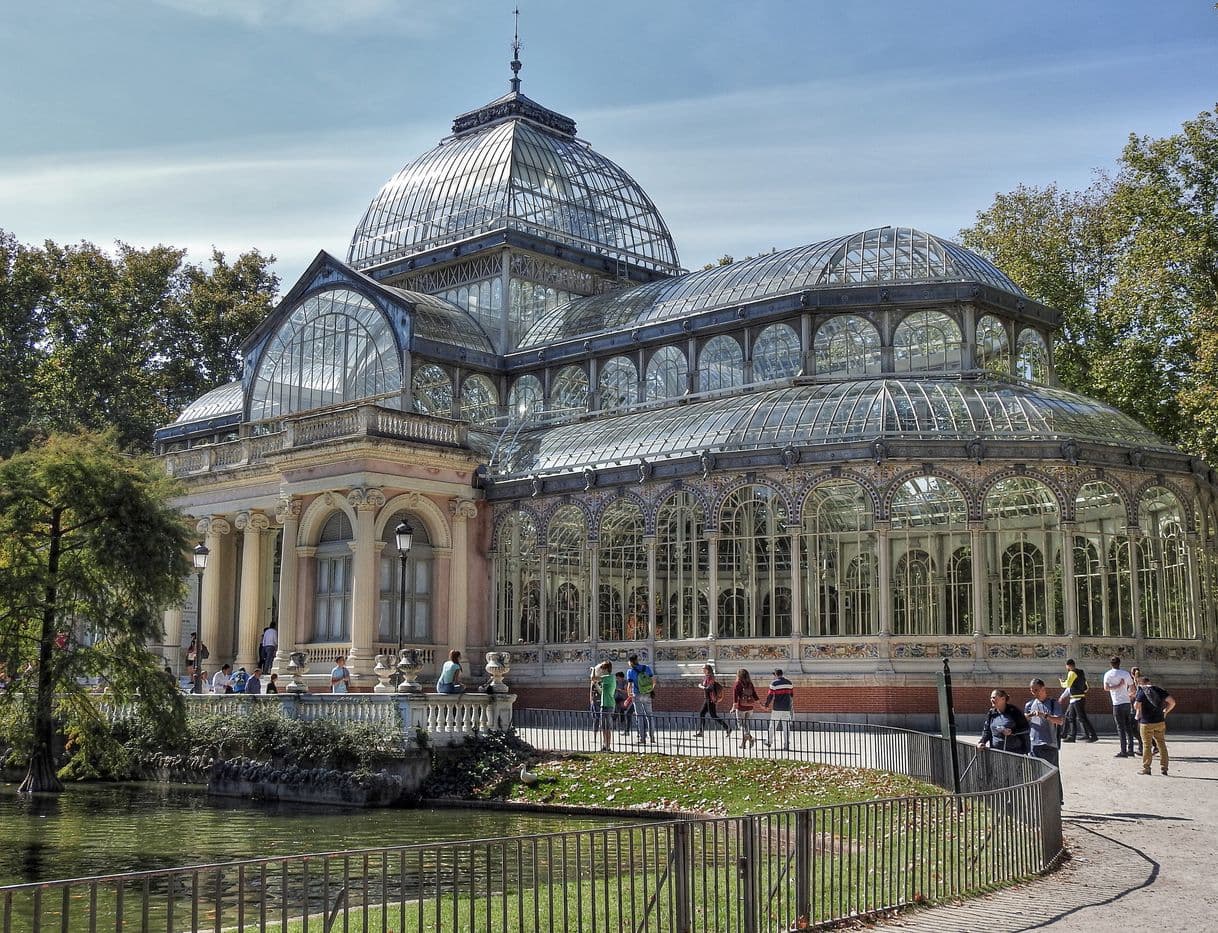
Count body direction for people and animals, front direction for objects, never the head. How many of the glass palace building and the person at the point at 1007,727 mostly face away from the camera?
0

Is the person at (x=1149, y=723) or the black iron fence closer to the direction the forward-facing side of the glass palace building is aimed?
the black iron fence

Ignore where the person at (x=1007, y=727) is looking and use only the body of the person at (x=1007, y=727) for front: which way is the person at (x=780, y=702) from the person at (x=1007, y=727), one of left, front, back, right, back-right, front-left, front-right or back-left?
right

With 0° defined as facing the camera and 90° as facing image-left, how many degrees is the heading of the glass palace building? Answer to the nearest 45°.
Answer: approximately 45°

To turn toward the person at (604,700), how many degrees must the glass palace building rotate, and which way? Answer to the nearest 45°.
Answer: approximately 45° to its left

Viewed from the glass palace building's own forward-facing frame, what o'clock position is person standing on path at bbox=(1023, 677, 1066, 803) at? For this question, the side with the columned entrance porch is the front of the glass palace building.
The person standing on path is roughly at 10 o'clock from the glass palace building.

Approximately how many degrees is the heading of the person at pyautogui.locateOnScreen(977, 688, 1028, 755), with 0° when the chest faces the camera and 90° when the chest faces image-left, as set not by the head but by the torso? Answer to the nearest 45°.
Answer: approximately 45°

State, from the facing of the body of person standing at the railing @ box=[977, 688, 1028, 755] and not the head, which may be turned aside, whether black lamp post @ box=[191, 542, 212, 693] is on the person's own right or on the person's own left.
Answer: on the person's own right

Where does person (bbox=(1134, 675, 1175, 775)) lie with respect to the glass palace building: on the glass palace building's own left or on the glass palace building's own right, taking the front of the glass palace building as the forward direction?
on the glass palace building's own left

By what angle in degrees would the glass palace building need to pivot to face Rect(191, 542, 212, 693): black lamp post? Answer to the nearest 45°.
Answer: approximately 45° to its right
